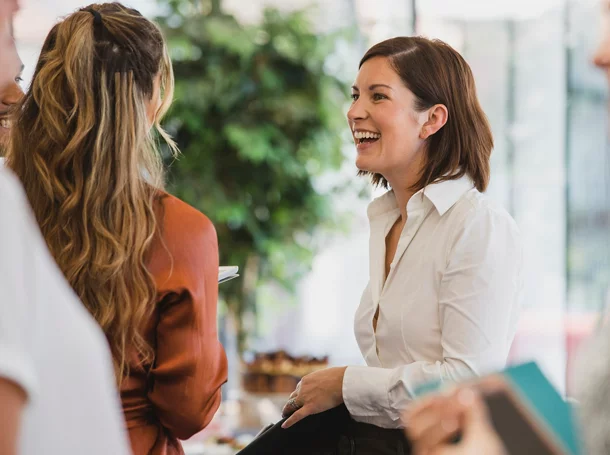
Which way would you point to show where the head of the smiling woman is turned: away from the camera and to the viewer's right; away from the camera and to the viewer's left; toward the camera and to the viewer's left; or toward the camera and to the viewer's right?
toward the camera and to the viewer's left

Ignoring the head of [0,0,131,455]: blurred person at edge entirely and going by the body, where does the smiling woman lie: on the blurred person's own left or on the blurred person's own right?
on the blurred person's own left

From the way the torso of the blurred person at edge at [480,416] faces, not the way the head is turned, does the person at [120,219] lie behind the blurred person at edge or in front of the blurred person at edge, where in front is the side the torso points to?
in front

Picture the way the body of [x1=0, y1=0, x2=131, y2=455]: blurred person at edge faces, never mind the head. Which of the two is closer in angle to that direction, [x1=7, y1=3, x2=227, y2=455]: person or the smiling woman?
the smiling woman

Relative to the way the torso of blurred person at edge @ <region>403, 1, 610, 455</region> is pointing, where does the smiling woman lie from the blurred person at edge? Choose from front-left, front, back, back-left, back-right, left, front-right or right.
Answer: right

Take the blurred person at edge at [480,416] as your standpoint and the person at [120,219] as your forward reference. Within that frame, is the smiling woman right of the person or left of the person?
right

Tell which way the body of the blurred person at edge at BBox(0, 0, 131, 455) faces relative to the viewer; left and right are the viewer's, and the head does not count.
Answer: facing to the right of the viewer

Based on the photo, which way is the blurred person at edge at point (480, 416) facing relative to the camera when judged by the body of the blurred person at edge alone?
to the viewer's left
